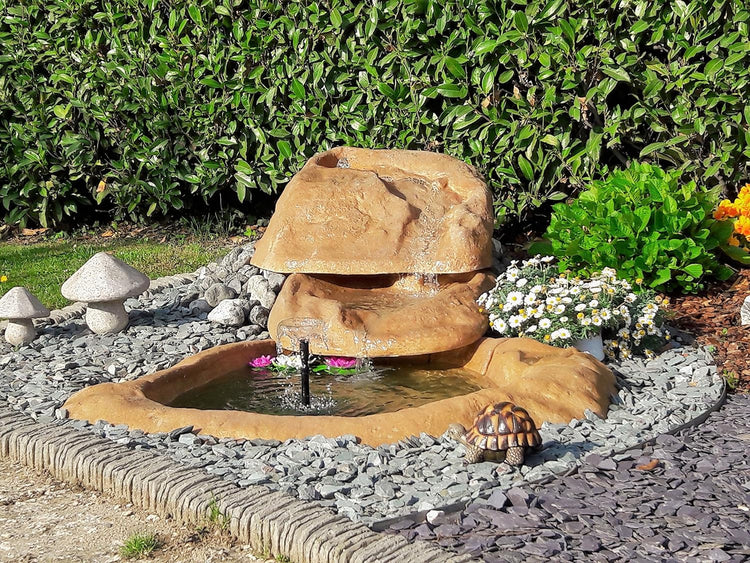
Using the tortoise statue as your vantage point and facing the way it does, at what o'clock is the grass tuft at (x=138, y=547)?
The grass tuft is roughly at 11 o'clock from the tortoise statue.

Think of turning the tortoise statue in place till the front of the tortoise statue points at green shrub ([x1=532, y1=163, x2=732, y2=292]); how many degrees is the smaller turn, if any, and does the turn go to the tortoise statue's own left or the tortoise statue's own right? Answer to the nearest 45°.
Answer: approximately 90° to the tortoise statue's own right

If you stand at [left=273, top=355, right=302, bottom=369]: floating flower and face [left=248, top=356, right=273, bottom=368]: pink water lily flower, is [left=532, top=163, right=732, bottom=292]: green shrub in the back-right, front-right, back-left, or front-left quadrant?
back-right

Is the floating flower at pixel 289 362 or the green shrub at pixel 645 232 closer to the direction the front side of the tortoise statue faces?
the floating flower

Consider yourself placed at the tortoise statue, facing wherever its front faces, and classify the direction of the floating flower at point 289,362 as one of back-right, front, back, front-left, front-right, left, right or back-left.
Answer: front-right

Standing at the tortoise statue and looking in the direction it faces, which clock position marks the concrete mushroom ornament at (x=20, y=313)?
The concrete mushroom ornament is roughly at 1 o'clock from the tortoise statue.

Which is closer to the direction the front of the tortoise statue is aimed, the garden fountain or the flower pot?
the garden fountain

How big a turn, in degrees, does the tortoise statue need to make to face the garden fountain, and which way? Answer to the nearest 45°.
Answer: approximately 90° to its right

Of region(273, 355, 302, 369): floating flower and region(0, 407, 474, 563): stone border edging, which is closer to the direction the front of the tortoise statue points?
the stone border edging

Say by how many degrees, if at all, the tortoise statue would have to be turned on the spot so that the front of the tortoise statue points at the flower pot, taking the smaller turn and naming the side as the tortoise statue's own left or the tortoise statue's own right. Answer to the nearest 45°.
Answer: approximately 90° to the tortoise statue's own right

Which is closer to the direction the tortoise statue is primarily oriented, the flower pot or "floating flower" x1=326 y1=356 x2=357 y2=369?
the floating flower

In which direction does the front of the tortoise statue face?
to the viewer's left

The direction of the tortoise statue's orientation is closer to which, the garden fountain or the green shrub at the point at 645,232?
the garden fountain
